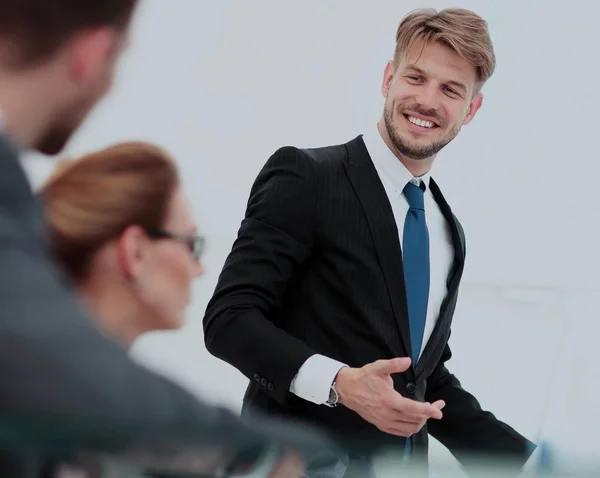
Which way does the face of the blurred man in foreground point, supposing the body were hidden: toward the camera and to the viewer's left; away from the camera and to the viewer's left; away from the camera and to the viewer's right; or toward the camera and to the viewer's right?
away from the camera and to the viewer's right

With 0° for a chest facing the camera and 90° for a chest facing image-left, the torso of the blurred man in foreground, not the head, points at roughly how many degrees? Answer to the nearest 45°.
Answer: approximately 225°

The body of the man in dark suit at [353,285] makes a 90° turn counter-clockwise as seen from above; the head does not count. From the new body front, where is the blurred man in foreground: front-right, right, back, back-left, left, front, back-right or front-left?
back-right
